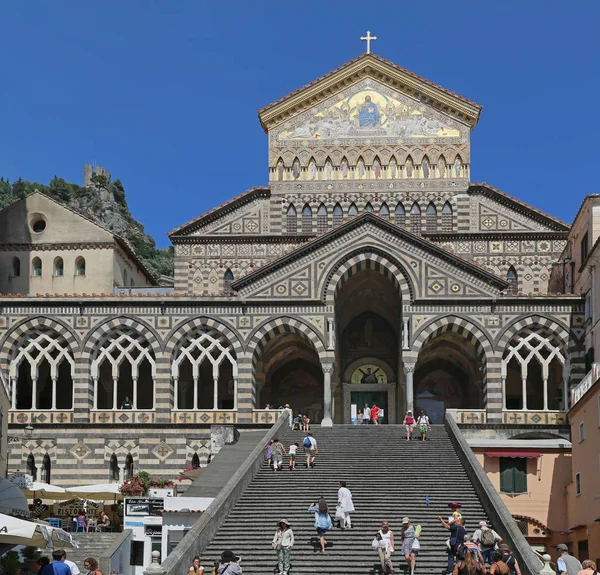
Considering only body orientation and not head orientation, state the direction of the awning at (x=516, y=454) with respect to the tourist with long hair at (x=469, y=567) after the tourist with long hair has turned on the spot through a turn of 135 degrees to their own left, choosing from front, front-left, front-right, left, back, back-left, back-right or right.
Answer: back-right

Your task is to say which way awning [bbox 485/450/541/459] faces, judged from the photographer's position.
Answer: facing the viewer

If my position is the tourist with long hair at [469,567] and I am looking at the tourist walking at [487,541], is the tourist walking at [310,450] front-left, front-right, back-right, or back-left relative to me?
front-left

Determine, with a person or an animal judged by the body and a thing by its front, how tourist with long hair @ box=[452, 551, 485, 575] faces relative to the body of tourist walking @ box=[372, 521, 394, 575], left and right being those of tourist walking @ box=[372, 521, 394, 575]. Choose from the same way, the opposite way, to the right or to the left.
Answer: the opposite way

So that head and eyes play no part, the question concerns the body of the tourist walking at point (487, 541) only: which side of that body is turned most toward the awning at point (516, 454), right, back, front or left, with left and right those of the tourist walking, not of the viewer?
front

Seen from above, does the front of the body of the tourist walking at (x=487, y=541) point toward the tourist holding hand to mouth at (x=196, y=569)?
no

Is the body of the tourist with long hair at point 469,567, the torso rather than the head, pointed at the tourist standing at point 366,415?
yes

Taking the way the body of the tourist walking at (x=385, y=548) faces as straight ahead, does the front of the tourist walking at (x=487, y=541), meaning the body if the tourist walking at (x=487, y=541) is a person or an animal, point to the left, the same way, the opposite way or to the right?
the opposite way

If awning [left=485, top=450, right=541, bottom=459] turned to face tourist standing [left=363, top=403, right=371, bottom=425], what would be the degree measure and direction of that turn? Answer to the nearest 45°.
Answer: approximately 135° to its right

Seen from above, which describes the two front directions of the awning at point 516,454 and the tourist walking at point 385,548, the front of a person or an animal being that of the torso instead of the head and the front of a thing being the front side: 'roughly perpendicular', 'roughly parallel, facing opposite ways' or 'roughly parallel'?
roughly parallel

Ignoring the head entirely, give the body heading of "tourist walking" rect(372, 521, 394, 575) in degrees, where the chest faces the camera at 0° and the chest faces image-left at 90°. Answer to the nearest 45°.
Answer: approximately 0°

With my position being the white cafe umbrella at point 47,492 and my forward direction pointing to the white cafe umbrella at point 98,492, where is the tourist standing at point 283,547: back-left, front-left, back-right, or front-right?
front-right

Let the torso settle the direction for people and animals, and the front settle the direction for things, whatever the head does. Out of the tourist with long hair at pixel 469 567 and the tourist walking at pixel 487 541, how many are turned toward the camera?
0

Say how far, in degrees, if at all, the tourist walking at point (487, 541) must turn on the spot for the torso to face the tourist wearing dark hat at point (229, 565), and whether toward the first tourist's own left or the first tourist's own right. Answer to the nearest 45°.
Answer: approximately 90° to the first tourist's own left

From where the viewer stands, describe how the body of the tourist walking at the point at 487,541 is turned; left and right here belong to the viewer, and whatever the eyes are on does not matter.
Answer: facing away from the viewer

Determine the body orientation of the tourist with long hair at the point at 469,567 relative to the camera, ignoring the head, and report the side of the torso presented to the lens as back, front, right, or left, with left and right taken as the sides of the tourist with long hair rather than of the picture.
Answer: back
